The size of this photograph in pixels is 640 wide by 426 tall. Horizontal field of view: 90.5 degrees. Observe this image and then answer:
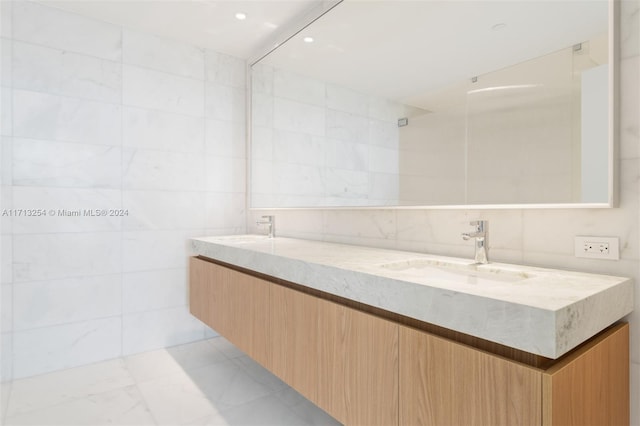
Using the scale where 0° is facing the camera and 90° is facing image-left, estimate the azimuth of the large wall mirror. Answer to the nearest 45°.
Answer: approximately 45°

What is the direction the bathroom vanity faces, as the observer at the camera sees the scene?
facing the viewer and to the left of the viewer

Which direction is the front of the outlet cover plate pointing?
toward the camera

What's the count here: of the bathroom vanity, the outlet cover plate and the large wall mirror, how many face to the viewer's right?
0

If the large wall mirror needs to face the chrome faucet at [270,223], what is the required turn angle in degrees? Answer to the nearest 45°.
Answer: approximately 90° to its right
